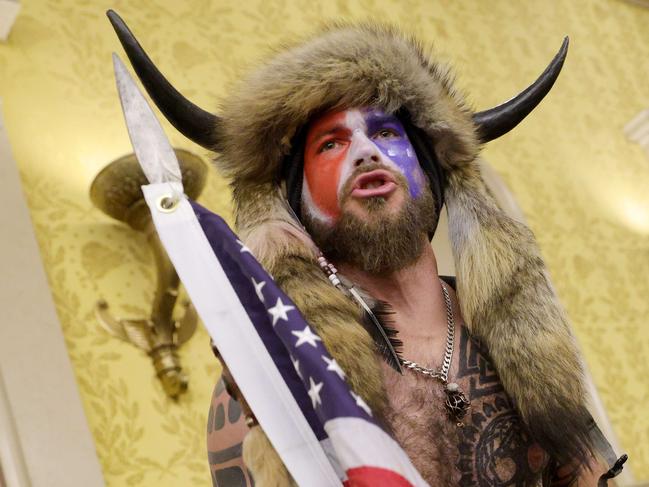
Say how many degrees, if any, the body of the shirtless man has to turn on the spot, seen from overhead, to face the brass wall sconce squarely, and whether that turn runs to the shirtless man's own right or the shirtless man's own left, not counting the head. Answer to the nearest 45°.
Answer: approximately 135° to the shirtless man's own right

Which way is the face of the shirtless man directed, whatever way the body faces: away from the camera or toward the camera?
toward the camera

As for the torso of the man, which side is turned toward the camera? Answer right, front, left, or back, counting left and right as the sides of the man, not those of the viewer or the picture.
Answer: front
